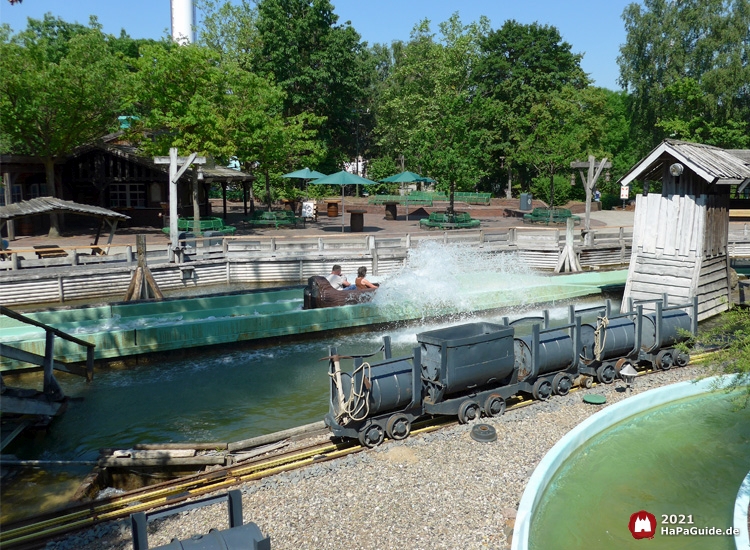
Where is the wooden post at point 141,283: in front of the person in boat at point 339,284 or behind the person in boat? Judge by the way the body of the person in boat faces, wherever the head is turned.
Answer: behind

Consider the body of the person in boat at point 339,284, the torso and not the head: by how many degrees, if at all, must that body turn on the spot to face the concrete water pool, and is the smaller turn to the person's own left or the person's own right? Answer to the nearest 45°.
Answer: approximately 45° to the person's own right

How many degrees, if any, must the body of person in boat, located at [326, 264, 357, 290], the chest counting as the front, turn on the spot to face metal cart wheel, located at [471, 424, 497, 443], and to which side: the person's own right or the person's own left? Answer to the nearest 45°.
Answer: approximately 90° to the person's own right

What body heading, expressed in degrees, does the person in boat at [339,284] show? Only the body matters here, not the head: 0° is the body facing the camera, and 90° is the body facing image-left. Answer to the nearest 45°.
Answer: approximately 270°

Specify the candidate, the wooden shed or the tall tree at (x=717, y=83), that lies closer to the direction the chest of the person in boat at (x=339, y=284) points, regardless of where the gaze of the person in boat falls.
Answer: the wooden shed

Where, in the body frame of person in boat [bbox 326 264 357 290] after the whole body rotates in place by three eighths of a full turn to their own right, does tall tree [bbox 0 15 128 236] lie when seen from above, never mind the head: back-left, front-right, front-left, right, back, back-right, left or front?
right

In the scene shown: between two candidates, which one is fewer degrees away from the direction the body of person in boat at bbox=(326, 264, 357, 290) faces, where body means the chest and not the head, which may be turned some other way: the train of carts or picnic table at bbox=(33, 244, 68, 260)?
the train of carts

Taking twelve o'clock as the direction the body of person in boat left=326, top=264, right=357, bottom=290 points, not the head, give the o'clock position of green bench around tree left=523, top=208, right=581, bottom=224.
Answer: The green bench around tree is roughly at 10 o'clock from the person in boat.
